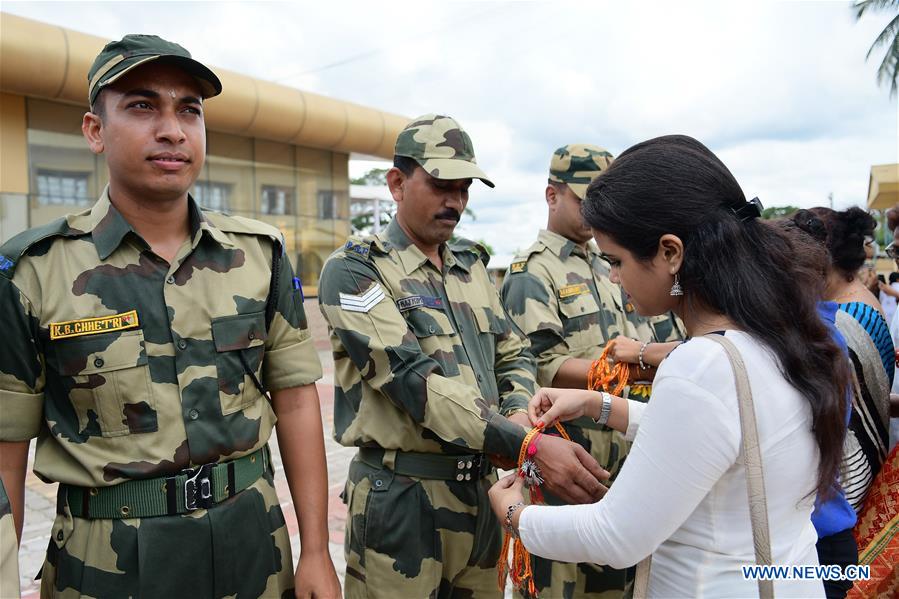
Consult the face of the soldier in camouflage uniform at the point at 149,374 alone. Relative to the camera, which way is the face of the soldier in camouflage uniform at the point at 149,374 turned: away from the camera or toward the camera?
toward the camera

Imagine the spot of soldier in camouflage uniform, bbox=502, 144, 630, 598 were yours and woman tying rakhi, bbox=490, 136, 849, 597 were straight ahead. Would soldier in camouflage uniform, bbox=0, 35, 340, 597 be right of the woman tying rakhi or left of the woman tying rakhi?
right

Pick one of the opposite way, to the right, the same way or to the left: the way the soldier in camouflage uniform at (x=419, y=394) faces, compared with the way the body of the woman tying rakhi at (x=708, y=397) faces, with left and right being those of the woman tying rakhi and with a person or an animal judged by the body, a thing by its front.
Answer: the opposite way

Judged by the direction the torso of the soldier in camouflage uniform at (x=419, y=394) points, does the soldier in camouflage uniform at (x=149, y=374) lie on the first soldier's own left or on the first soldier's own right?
on the first soldier's own right

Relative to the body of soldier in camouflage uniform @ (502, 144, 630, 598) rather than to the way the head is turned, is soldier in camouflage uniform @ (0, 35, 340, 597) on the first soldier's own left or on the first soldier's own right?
on the first soldier's own right

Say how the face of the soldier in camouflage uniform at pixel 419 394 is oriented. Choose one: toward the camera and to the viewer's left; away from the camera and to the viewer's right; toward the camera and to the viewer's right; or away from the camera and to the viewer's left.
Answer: toward the camera and to the viewer's right

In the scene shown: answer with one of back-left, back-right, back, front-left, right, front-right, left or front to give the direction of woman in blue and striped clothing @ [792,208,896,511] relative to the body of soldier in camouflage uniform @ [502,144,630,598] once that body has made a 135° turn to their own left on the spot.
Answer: back-right

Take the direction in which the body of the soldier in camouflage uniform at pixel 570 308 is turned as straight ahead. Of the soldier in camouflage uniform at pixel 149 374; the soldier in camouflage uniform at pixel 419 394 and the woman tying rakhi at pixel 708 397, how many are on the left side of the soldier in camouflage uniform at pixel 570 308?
0

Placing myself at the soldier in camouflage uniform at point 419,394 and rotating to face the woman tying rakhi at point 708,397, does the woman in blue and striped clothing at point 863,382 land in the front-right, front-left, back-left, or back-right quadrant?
front-left

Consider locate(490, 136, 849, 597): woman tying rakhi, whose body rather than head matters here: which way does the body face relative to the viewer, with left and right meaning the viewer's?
facing away from the viewer and to the left of the viewer

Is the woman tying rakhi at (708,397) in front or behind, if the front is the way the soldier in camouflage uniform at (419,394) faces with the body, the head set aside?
in front

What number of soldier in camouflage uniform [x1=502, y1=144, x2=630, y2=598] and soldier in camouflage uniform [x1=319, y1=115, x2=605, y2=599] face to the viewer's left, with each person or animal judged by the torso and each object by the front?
0

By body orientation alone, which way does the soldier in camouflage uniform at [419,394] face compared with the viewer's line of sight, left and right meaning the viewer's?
facing the viewer and to the right of the viewer

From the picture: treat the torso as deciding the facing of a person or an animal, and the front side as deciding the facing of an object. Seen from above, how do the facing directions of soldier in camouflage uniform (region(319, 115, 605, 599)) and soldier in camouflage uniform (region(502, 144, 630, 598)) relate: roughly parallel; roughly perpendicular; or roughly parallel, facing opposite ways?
roughly parallel

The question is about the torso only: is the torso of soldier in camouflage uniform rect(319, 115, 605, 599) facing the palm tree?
no

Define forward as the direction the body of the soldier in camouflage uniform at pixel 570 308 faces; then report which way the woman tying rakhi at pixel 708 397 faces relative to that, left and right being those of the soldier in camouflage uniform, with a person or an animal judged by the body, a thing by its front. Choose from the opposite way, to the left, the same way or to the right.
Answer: the opposite way
